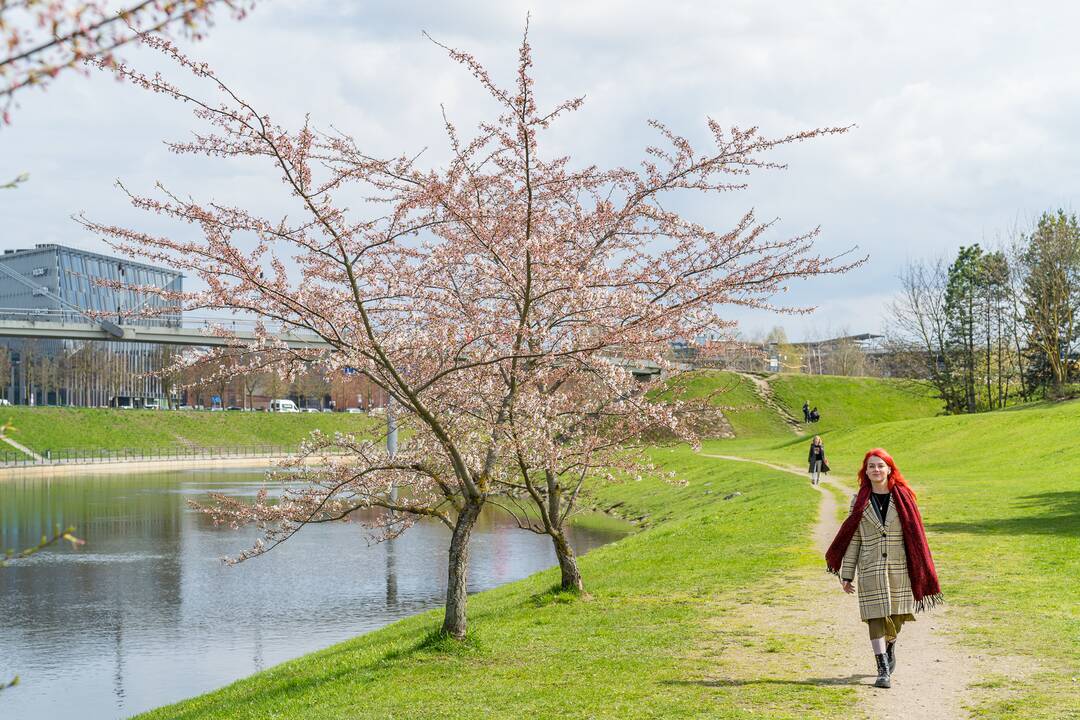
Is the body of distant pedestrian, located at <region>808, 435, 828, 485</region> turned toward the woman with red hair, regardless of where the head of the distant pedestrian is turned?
yes

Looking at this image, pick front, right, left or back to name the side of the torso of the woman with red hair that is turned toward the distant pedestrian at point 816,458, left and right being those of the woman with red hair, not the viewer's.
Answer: back

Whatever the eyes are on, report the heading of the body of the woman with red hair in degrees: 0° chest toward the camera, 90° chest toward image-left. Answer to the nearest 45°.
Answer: approximately 0°

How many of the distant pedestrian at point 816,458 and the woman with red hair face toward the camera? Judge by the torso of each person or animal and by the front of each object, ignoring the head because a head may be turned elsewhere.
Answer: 2

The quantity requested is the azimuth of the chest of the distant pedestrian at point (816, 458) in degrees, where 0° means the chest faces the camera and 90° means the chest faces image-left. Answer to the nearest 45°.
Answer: approximately 0°
